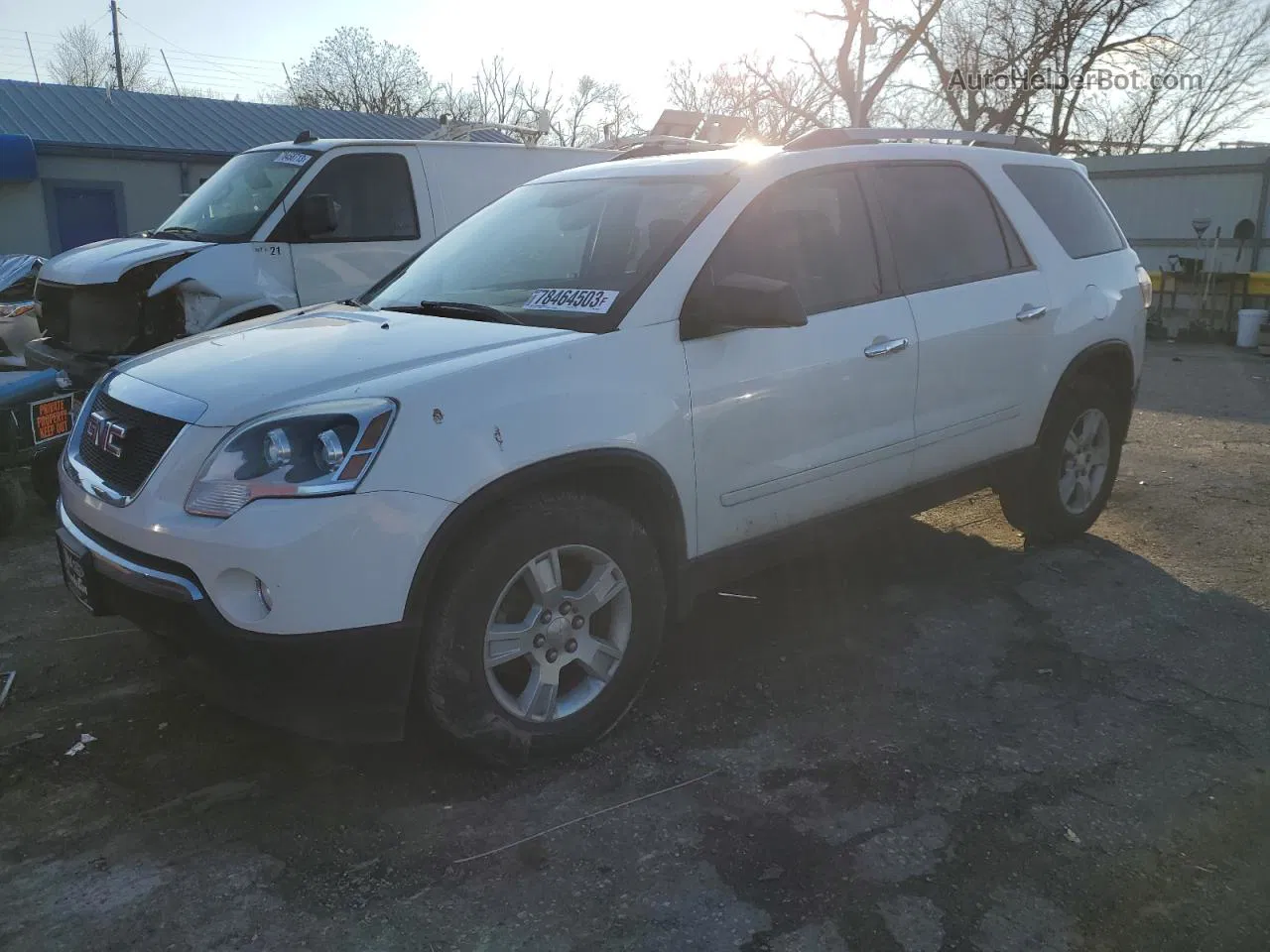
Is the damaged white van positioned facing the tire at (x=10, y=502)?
yes

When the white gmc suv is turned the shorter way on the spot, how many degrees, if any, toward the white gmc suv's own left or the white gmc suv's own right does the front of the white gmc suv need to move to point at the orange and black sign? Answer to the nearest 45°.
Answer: approximately 90° to the white gmc suv's own right

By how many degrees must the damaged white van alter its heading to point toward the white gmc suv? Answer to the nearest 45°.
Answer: approximately 45° to its left

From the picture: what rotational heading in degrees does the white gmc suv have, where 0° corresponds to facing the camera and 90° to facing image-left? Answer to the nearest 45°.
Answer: approximately 45°

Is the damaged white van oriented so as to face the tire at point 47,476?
yes

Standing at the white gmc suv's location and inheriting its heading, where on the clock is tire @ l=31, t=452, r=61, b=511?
The tire is roughly at 3 o'clock from the white gmc suv.

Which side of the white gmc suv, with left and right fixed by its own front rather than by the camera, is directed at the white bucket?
back

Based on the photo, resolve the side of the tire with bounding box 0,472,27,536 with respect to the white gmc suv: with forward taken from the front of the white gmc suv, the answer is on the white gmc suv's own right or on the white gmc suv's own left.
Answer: on the white gmc suv's own right

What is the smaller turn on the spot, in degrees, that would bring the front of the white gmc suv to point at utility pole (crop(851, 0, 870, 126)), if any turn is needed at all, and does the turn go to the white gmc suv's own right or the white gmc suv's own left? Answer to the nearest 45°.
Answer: approximately 135° to the white gmc suv's own right
